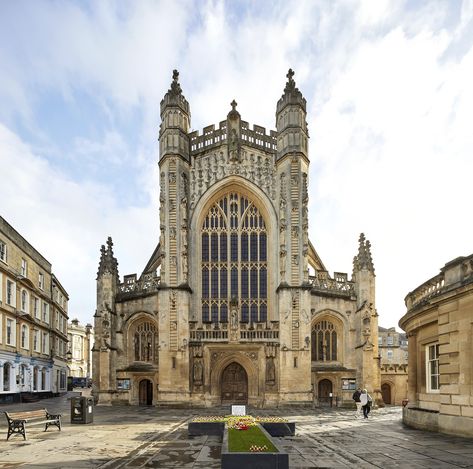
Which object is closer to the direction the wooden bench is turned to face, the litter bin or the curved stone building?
the curved stone building

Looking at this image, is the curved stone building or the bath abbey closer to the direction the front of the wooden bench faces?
the curved stone building

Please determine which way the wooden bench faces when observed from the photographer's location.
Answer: facing the viewer and to the right of the viewer

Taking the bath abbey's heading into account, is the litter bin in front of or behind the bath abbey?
in front

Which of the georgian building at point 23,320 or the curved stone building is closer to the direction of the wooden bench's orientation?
the curved stone building

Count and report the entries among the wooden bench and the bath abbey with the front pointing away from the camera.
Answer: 0

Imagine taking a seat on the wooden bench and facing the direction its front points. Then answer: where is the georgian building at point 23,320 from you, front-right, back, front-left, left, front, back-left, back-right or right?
back-left

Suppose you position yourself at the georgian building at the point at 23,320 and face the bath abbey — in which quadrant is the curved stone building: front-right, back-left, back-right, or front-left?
front-right

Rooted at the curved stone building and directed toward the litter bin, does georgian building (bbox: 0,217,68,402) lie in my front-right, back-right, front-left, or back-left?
front-right

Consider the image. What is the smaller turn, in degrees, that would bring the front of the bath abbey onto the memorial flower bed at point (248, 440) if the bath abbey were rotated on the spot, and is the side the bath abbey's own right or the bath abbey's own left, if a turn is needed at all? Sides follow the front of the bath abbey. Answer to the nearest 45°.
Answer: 0° — it already faces it

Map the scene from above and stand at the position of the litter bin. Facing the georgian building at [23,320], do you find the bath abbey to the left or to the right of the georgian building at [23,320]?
right

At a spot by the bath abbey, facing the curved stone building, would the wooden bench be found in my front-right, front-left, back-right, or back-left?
front-right

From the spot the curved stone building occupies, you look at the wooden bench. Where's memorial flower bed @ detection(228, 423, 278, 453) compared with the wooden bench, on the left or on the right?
left

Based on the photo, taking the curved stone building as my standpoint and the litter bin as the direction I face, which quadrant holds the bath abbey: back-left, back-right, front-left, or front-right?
front-right

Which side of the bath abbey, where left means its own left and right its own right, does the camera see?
front

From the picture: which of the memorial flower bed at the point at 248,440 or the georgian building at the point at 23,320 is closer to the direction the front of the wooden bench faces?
the memorial flower bed
